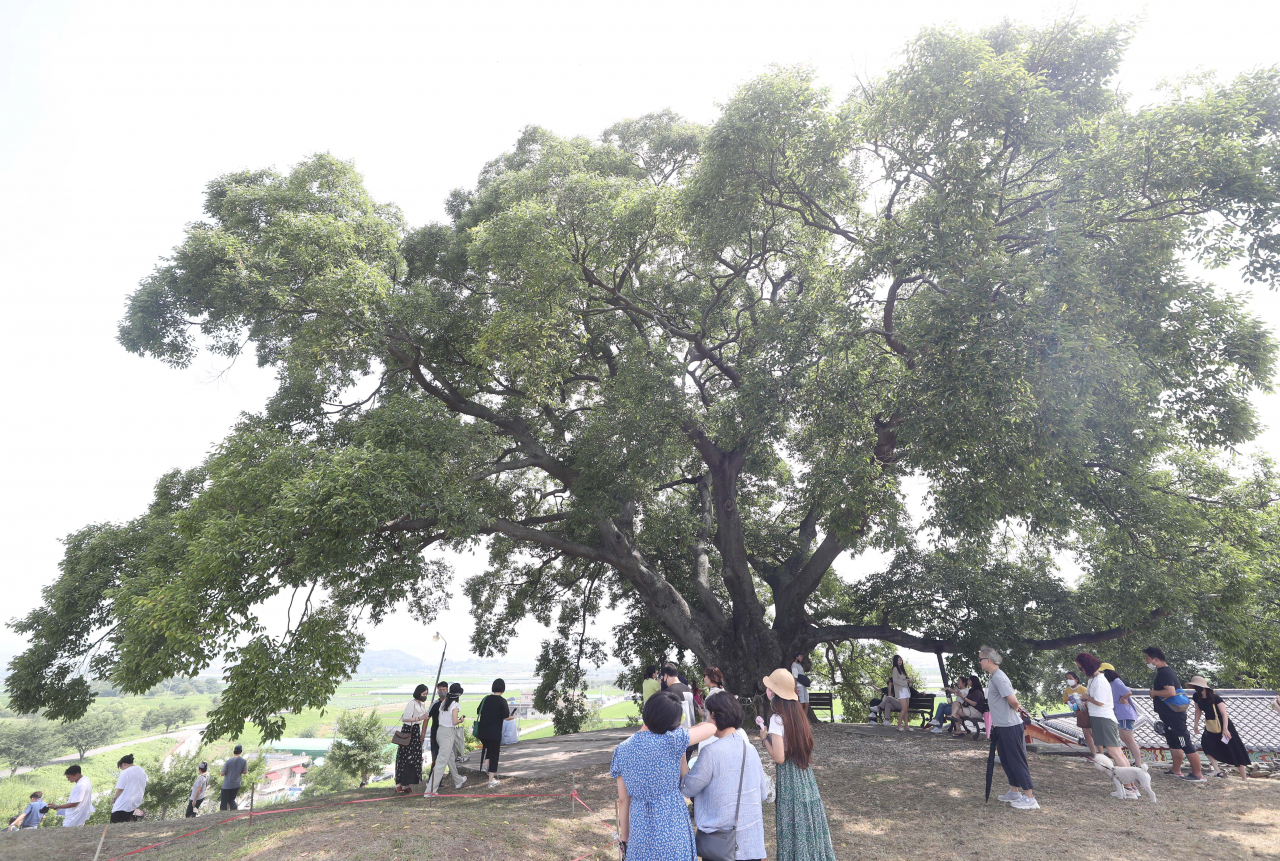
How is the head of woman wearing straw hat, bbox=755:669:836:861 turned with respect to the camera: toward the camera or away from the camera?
away from the camera

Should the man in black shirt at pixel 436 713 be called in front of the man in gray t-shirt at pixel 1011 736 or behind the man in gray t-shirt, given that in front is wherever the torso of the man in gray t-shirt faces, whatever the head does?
in front

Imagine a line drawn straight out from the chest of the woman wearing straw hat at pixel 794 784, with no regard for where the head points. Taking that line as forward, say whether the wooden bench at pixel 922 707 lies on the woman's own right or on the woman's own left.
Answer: on the woman's own right

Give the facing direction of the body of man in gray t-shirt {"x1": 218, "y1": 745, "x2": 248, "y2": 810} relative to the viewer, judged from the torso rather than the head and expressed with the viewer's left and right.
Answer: facing away from the viewer

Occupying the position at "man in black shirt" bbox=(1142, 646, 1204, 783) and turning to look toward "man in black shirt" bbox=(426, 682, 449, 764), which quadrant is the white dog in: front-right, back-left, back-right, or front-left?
front-left

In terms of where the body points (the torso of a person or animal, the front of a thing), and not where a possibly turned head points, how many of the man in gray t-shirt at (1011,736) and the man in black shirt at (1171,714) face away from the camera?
0

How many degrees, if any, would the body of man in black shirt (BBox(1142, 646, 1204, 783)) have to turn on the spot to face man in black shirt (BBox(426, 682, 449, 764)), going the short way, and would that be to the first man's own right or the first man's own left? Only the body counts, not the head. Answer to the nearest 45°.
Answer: approximately 45° to the first man's own left

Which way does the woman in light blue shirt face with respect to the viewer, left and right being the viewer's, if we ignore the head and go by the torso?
facing away from the viewer and to the left of the viewer

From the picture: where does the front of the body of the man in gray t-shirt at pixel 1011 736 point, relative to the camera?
to the viewer's left

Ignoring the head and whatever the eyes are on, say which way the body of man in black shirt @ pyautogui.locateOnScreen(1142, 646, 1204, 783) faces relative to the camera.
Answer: to the viewer's left

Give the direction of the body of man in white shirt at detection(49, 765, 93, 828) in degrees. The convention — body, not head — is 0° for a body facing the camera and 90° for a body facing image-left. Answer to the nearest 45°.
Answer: approximately 90°

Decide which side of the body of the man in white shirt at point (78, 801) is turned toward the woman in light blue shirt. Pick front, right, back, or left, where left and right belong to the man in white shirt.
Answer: left

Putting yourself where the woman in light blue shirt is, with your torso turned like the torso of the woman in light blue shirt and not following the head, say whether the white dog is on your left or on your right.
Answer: on your right

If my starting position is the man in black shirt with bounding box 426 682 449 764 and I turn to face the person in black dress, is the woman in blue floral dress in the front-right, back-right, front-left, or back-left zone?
front-right

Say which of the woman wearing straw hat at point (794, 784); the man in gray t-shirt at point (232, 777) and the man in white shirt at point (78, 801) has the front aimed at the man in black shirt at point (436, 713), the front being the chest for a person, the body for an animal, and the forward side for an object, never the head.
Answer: the woman wearing straw hat

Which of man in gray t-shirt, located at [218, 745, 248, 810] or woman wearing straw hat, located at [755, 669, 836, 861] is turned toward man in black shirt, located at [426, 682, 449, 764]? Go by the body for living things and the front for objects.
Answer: the woman wearing straw hat

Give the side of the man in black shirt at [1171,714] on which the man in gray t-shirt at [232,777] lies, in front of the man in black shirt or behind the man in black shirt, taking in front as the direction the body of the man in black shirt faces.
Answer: in front

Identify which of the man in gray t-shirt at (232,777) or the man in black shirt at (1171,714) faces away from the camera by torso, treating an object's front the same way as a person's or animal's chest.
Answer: the man in gray t-shirt
